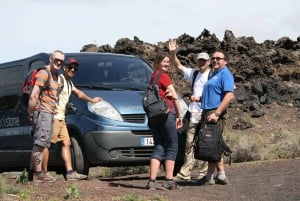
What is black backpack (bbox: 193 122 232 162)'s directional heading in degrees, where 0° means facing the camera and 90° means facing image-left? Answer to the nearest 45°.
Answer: approximately 45°

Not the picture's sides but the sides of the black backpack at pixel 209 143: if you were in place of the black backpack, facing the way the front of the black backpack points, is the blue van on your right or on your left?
on your right

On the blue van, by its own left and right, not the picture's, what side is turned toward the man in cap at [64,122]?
right

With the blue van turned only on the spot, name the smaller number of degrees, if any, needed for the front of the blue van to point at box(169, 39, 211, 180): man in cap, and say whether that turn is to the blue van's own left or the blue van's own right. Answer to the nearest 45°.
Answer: approximately 45° to the blue van's own left

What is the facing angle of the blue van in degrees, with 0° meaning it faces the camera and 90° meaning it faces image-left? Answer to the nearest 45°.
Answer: approximately 315°

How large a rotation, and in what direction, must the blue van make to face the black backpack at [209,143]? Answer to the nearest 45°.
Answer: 0° — it already faces it
